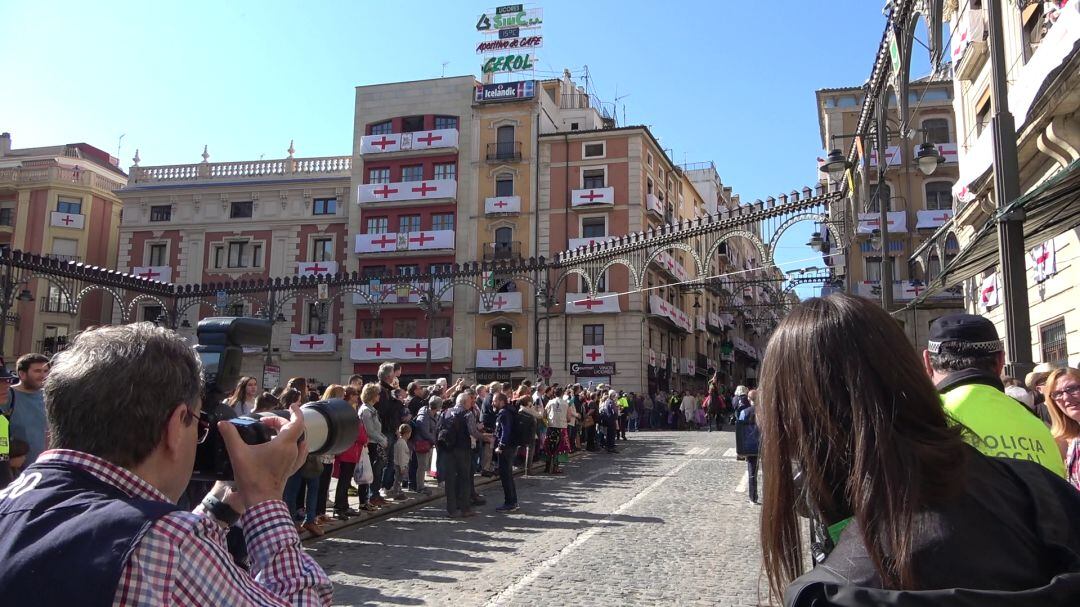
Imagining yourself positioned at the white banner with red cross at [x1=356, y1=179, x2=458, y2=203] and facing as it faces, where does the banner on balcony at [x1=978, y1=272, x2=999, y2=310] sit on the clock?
The banner on balcony is roughly at 11 o'clock from the white banner with red cross.

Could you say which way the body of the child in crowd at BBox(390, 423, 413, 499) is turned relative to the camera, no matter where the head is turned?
to the viewer's right

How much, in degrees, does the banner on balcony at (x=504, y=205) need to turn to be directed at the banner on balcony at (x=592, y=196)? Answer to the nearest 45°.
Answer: approximately 90° to its left

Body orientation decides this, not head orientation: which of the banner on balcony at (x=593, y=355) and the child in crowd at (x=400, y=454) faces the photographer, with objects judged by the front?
the banner on balcony

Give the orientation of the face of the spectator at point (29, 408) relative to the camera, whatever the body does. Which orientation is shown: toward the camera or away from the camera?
toward the camera

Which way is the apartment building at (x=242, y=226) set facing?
toward the camera

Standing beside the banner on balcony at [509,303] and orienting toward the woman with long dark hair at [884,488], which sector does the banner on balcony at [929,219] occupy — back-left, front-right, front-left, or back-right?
front-left

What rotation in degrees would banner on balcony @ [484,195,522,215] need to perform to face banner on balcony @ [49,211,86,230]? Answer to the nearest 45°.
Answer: approximately 90° to its right

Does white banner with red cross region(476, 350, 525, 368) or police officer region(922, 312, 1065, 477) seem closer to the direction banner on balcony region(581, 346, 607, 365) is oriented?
the police officer

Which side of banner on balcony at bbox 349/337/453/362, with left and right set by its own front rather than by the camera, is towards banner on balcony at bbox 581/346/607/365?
left

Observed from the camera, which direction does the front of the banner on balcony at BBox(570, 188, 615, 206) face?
facing the viewer

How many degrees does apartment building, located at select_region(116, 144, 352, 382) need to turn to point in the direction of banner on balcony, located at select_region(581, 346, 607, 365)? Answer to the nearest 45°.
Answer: approximately 45° to its left

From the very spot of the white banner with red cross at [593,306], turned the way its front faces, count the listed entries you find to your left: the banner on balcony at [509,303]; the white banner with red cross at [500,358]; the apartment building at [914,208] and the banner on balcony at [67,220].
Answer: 1

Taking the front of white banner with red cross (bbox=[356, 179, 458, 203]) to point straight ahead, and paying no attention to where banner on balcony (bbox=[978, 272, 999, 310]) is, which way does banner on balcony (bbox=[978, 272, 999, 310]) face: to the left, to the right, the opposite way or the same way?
to the right

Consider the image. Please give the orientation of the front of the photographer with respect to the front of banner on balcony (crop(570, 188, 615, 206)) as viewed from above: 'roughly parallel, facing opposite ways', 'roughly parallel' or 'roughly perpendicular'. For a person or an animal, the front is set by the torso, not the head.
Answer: roughly parallel, facing opposite ways

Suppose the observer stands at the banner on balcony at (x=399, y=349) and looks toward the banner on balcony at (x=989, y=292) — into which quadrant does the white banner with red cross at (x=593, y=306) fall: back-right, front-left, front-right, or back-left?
front-left

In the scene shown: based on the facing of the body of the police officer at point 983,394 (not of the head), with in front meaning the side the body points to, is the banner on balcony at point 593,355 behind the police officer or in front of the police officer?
in front

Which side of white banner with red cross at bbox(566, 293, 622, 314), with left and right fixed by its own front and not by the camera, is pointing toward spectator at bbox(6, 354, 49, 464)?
front

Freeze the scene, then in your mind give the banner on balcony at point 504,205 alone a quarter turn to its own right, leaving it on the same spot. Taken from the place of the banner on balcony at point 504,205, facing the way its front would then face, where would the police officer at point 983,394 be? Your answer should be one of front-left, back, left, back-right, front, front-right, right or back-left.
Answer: left

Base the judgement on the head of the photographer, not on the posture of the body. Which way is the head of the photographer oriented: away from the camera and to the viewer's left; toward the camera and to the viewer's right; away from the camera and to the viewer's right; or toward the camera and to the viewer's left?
away from the camera and to the viewer's right
